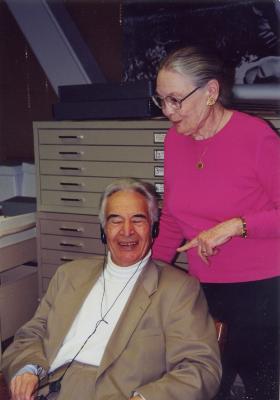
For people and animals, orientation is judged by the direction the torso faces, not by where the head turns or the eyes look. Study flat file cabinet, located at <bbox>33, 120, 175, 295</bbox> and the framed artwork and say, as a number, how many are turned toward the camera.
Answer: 2

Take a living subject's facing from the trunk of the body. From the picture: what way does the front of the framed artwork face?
toward the camera

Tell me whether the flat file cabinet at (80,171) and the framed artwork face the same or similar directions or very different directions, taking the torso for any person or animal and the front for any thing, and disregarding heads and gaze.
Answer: same or similar directions

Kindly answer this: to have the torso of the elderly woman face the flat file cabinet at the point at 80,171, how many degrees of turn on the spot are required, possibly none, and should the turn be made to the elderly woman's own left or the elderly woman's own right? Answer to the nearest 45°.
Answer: approximately 90° to the elderly woman's own right

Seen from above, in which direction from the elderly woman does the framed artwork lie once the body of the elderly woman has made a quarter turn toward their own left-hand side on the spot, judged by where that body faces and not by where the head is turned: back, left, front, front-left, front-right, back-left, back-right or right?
back-left

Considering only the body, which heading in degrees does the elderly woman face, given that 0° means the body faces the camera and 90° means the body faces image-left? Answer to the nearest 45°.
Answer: approximately 45°

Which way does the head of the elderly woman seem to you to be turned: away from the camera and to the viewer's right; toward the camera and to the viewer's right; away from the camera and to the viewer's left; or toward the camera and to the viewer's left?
toward the camera and to the viewer's left
